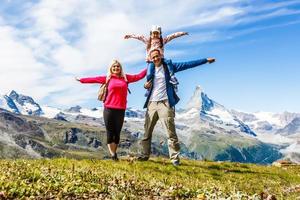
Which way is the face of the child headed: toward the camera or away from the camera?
toward the camera

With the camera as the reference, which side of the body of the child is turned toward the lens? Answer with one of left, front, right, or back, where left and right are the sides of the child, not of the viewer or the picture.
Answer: front

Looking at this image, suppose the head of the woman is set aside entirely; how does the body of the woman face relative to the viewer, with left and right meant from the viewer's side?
facing the viewer

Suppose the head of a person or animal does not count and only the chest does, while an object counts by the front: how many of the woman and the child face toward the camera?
2

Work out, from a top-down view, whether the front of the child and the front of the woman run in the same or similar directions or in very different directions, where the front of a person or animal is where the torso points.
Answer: same or similar directions
